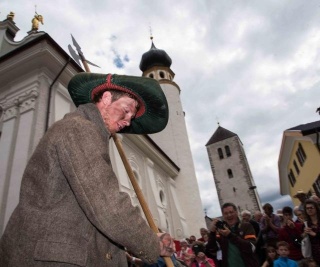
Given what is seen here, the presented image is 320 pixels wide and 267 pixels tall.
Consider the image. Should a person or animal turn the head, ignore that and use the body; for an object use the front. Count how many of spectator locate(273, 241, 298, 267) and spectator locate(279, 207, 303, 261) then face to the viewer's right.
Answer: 0

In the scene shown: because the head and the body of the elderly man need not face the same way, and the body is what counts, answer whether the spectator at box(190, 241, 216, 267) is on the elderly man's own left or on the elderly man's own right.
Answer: on the elderly man's own left

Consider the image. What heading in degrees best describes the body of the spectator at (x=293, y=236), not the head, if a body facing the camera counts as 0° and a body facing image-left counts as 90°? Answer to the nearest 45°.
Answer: approximately 45°

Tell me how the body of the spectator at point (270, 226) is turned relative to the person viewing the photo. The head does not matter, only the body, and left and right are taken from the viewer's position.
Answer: facing the viewer and to the left of the viewer

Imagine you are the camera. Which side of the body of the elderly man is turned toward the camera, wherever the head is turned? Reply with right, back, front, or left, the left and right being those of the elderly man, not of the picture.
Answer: right

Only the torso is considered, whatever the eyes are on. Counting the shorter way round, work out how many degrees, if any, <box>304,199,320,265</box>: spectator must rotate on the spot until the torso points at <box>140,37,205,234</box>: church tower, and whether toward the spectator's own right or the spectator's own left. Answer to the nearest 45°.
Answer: approximately 90° to the spectator's own right

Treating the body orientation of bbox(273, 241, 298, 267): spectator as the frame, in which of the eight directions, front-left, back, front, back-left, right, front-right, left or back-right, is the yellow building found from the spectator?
back-right

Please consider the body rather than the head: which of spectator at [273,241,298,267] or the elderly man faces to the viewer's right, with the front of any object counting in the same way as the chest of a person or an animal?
the elderly man

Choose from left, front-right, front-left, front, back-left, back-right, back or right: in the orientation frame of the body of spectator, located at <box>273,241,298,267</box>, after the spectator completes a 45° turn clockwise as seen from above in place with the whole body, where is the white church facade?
right

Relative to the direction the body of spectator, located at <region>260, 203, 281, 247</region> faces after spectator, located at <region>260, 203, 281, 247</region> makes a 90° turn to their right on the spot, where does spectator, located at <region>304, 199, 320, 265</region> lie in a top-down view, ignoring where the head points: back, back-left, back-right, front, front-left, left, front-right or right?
back

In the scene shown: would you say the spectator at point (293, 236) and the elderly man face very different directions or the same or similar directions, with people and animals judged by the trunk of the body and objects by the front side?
very different directions

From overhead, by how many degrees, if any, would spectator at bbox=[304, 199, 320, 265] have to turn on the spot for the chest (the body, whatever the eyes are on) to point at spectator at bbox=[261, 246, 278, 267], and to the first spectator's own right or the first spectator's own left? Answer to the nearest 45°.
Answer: approximately 90° to the first spectator's own right
